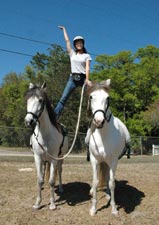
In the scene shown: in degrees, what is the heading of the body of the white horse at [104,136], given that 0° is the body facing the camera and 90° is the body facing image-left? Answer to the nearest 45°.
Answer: approximately 0°

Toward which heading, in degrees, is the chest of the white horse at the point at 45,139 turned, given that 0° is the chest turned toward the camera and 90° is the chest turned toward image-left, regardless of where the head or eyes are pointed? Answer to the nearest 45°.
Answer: approximately 45°

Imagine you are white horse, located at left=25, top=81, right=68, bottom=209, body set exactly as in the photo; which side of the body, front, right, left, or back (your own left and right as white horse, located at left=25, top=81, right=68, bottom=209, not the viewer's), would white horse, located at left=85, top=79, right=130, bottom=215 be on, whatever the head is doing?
left

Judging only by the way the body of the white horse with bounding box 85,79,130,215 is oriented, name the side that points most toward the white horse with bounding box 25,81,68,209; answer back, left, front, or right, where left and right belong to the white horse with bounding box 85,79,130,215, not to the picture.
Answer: right
